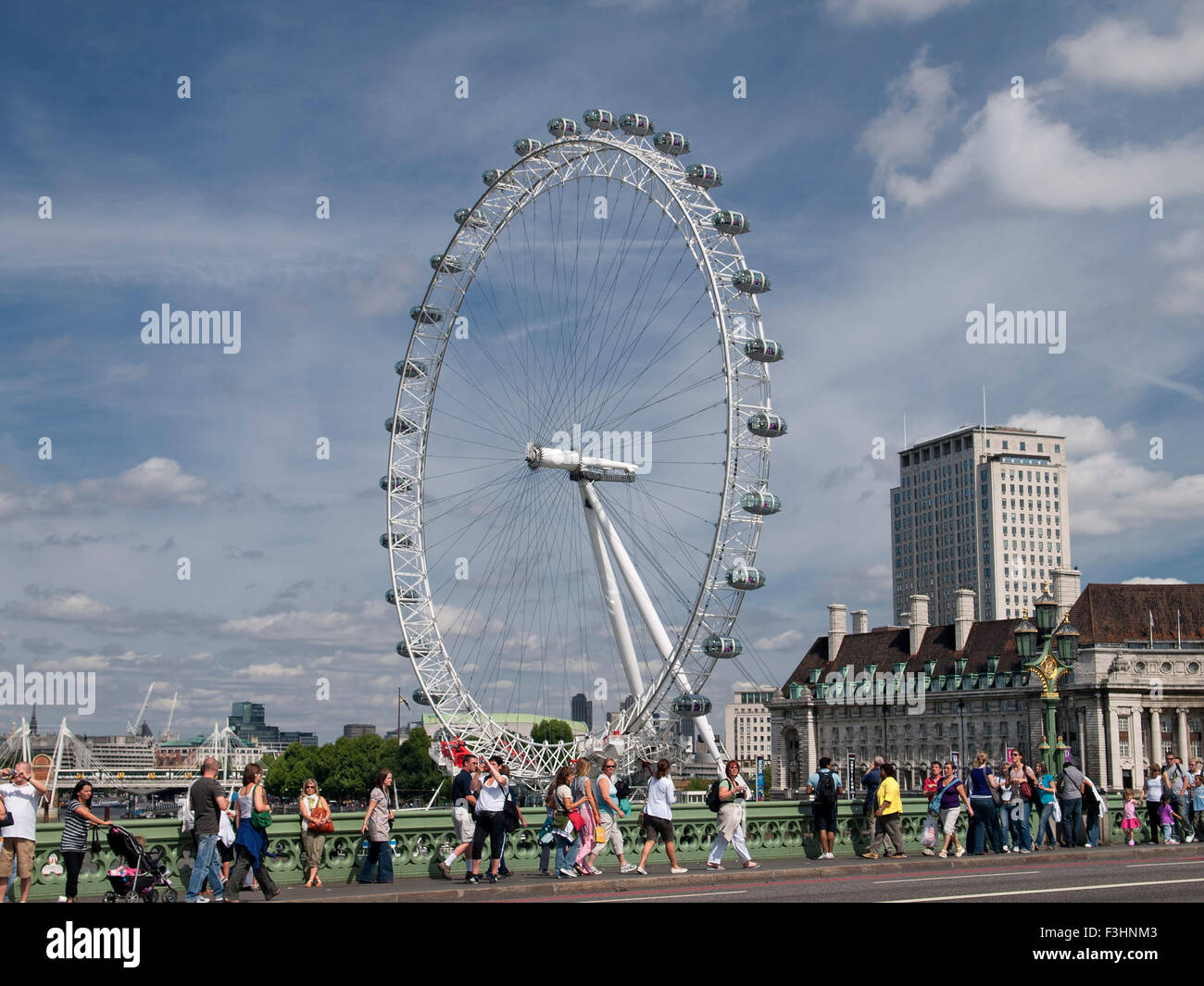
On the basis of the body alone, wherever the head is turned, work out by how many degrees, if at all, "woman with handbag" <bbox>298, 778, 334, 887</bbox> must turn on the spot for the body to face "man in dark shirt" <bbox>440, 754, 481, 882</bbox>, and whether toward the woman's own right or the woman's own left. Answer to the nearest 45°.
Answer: approximately 135° to the woman's own left

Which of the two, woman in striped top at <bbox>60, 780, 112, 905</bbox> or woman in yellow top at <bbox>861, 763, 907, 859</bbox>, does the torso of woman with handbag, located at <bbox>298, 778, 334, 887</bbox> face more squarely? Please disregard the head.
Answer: the woman in striped top

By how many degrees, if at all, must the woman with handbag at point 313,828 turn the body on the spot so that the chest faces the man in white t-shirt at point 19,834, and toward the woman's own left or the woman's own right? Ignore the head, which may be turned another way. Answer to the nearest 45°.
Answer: approximately 45° to the woman's own right

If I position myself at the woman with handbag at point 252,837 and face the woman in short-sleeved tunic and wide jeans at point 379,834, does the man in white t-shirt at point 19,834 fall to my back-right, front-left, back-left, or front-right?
back-left

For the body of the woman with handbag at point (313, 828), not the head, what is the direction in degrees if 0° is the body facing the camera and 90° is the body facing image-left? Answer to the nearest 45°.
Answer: approximately 0°

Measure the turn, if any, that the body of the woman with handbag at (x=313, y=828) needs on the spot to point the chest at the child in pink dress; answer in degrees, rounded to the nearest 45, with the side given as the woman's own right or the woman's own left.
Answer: approximately 135° to the woman's own left

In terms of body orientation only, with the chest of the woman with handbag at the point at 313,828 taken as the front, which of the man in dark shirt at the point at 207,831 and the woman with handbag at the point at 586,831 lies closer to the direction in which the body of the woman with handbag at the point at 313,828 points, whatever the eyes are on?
the man in dark shirt
